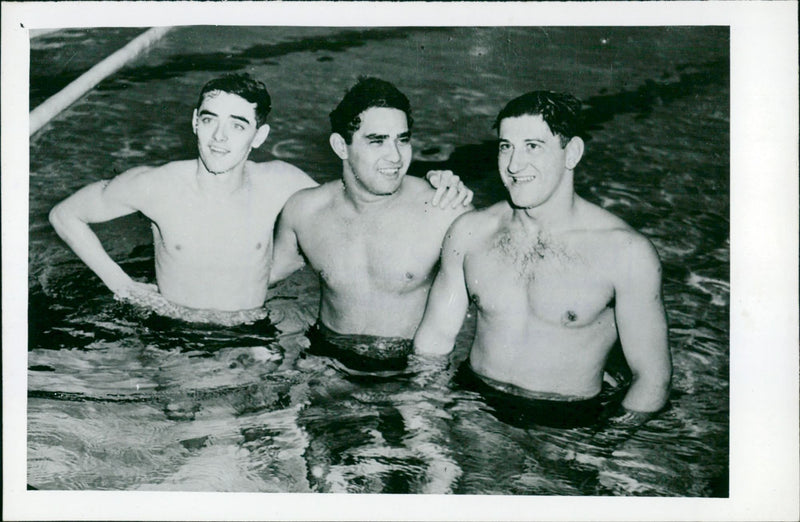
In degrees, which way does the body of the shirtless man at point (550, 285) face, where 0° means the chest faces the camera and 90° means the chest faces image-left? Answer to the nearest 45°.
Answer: approximately 45°
